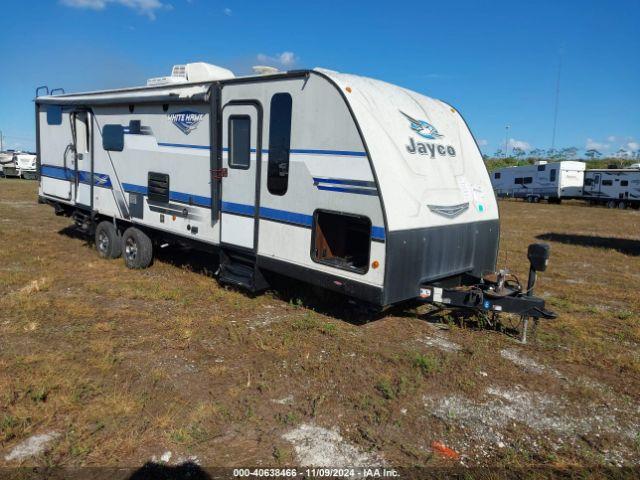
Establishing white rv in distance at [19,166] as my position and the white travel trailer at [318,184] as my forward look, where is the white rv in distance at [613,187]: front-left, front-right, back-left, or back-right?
front-left

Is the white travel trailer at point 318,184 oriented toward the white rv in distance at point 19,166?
no

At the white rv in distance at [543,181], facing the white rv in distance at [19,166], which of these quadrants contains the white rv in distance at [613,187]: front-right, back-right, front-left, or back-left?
back-left

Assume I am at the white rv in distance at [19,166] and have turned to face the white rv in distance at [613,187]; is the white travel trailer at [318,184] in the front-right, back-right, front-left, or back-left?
front-right

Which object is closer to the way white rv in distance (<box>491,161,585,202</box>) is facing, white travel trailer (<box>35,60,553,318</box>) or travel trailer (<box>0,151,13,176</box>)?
the travel trailer

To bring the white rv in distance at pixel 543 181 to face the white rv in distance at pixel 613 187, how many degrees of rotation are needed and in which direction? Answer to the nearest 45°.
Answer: approximately 180°

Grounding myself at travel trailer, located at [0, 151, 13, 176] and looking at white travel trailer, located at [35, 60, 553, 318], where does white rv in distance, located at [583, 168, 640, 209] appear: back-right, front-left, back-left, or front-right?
front-left

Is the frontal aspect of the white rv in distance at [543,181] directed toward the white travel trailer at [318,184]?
no

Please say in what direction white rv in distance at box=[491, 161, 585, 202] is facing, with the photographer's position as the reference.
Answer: facing away from the viewer and to the left of the viewer

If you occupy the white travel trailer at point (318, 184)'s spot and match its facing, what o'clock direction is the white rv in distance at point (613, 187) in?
The white rv in distance is roughly at 9 o'clock from the white travel trailer.

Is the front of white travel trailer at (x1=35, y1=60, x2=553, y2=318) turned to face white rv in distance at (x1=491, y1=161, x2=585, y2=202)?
no

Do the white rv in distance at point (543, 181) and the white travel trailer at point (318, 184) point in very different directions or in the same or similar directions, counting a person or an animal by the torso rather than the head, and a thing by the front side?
very different directions

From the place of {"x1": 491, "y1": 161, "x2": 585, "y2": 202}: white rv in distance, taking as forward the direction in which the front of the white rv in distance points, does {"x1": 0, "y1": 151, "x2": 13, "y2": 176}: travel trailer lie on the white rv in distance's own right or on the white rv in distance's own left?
on the white rv in distance's own left

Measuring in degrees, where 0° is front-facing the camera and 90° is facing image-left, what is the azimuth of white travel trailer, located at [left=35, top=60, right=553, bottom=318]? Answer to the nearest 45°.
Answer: approximately 315°
